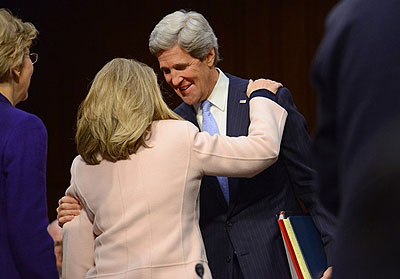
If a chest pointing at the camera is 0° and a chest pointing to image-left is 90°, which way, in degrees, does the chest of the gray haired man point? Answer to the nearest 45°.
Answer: approximately 45°

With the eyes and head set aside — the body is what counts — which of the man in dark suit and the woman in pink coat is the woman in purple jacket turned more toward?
the woman in pink coat

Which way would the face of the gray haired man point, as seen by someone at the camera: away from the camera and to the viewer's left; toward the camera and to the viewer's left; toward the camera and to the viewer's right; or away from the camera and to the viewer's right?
toward the camera and to the viewer's left

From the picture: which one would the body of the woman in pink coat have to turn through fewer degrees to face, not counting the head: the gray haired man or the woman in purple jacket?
the gray haired man

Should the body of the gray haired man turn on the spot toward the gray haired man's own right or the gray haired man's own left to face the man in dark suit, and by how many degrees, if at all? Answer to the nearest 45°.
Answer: approximately 45° to the gray haired man's own left

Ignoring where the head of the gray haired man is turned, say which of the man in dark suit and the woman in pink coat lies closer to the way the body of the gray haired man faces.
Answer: the woman in pink coat

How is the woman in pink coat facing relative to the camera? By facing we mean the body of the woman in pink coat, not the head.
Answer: away from the camera

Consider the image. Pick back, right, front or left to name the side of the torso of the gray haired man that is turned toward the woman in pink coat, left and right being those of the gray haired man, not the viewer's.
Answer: front

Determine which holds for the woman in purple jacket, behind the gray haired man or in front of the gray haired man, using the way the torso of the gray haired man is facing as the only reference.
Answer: in front

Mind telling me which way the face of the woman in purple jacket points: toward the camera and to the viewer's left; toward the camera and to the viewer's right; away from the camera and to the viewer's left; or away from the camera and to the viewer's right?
away from the camera and to the viewer's right

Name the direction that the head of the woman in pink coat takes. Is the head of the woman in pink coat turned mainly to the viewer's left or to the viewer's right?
to the viewer's right
